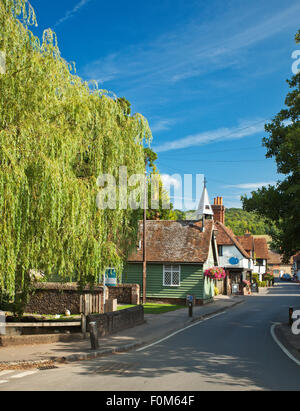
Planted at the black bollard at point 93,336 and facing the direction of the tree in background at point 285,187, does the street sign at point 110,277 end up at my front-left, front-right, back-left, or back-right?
front-left

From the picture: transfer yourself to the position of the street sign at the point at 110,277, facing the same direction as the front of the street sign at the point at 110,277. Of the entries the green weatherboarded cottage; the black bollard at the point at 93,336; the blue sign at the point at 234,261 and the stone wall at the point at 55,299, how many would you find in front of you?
1

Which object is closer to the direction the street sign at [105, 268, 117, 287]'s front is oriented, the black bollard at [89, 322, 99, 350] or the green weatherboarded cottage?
the black bollard

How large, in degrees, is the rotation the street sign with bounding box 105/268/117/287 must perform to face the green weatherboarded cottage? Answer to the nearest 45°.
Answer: approximately 180°

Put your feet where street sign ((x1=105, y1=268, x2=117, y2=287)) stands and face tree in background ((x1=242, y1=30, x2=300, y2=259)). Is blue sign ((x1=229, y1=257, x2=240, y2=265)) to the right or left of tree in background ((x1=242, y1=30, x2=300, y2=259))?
left

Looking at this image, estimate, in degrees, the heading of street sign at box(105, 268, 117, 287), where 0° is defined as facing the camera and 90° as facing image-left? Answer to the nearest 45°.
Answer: approximately 0°

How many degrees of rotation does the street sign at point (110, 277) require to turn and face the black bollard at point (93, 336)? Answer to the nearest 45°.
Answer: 0° — it already faces it

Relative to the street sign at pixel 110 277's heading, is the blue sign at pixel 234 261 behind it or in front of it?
behind

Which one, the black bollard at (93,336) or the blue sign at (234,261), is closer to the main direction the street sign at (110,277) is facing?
the black bollard
